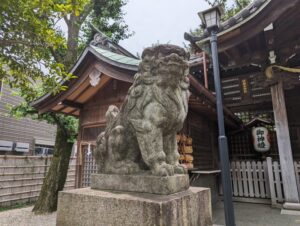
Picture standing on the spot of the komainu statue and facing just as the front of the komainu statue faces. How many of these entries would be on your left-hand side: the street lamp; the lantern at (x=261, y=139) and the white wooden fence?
3

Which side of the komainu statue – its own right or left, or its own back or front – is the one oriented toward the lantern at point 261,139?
left

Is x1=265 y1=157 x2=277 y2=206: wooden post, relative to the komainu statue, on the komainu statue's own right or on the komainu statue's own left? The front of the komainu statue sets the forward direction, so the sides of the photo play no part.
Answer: on the komainu statue's own left

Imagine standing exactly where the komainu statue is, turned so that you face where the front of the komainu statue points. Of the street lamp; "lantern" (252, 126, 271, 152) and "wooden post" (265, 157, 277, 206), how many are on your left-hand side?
3

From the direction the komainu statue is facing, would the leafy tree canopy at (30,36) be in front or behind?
behind

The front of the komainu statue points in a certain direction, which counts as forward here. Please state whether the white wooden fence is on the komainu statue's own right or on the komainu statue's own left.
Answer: on the komainu statue's own left

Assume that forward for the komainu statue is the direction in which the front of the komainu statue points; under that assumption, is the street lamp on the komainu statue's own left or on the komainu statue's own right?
on the komainu statue's own left
